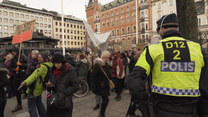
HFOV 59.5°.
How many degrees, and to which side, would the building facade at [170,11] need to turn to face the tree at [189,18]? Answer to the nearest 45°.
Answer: approximately 45° to its left

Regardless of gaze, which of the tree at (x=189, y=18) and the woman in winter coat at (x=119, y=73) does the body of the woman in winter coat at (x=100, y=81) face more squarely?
the tree

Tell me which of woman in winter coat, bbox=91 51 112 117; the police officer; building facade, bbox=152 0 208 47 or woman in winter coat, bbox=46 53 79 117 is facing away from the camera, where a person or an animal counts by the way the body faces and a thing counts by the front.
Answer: the police officer

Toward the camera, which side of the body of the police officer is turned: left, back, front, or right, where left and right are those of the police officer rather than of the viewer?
back

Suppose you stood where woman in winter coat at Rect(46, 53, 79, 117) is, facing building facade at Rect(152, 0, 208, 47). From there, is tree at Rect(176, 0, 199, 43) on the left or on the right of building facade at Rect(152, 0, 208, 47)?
right

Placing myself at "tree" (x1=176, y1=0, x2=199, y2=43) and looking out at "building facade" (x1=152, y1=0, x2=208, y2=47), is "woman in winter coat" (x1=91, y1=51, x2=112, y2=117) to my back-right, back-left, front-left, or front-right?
back-left

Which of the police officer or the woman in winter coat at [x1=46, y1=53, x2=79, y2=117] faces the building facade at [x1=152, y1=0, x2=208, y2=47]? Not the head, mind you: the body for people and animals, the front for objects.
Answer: the police officer

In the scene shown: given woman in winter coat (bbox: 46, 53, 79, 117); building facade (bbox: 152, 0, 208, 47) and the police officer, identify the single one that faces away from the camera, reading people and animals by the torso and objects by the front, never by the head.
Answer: the police officer
